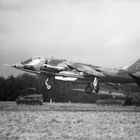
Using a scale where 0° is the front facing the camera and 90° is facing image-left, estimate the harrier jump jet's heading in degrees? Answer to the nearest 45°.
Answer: approximately 90°
